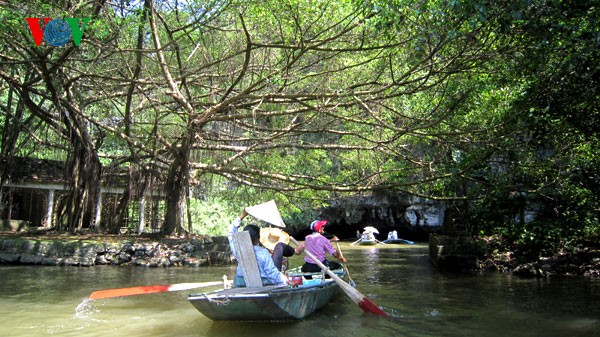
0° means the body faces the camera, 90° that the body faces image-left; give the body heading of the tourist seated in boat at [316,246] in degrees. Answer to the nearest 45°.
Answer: approximately 225°

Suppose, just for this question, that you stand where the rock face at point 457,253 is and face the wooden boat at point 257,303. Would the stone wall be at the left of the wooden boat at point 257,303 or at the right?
right

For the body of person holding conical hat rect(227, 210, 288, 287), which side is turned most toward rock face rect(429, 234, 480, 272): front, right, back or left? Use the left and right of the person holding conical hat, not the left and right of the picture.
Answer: front

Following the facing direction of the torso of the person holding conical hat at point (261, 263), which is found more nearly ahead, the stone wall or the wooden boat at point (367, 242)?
the wooden boat

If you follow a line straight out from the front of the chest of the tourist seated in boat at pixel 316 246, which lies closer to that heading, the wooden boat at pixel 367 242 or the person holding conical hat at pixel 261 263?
the wooden boat

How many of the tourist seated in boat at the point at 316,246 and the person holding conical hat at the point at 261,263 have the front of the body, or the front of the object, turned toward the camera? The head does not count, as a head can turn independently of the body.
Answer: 0

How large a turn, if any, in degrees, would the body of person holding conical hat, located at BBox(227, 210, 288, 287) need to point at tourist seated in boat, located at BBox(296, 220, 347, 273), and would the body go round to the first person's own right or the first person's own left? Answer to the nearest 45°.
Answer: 0° — they already face them

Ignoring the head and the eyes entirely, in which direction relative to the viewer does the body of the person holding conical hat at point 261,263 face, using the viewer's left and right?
facing away from the viewer and to the right of the viewer

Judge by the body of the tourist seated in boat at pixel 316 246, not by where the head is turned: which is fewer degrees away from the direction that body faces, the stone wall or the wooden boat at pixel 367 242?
the wooden boat

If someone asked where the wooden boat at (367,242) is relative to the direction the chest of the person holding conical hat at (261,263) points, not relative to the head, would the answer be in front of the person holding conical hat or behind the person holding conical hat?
in front

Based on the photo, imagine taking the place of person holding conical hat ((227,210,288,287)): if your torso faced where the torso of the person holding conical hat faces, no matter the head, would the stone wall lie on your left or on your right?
on your left

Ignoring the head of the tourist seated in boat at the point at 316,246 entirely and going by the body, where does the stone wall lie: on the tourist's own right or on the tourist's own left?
on the tourist's own left
